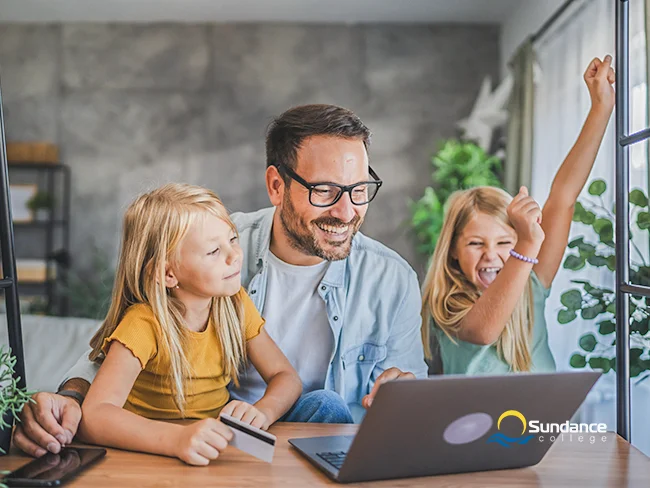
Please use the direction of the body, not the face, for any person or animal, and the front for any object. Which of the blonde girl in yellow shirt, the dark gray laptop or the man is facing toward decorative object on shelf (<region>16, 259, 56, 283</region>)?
the dark gray laptop

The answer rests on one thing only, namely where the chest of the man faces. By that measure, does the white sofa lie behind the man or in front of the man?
behind

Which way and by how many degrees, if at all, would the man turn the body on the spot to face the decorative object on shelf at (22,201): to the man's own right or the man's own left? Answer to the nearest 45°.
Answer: approximately 135° to the man's own right

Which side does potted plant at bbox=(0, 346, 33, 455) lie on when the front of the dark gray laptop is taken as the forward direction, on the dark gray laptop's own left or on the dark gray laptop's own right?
on the dark gray laptop's own left

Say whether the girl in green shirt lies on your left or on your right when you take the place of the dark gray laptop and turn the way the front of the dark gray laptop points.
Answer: on your right

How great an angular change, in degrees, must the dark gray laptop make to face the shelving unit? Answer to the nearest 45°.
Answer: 0° — it already faces it

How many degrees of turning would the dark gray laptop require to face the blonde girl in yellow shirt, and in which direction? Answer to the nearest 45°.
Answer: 0° — it already faces them

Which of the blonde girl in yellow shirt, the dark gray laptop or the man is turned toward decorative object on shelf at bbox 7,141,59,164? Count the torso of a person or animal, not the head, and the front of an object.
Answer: the dark gray laptop

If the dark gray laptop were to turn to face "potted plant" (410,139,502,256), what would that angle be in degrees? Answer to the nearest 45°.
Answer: approximately 45° to its right

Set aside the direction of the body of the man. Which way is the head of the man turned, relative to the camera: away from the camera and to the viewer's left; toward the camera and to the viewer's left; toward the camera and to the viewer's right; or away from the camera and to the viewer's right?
toward the camera and to the viewer's right
